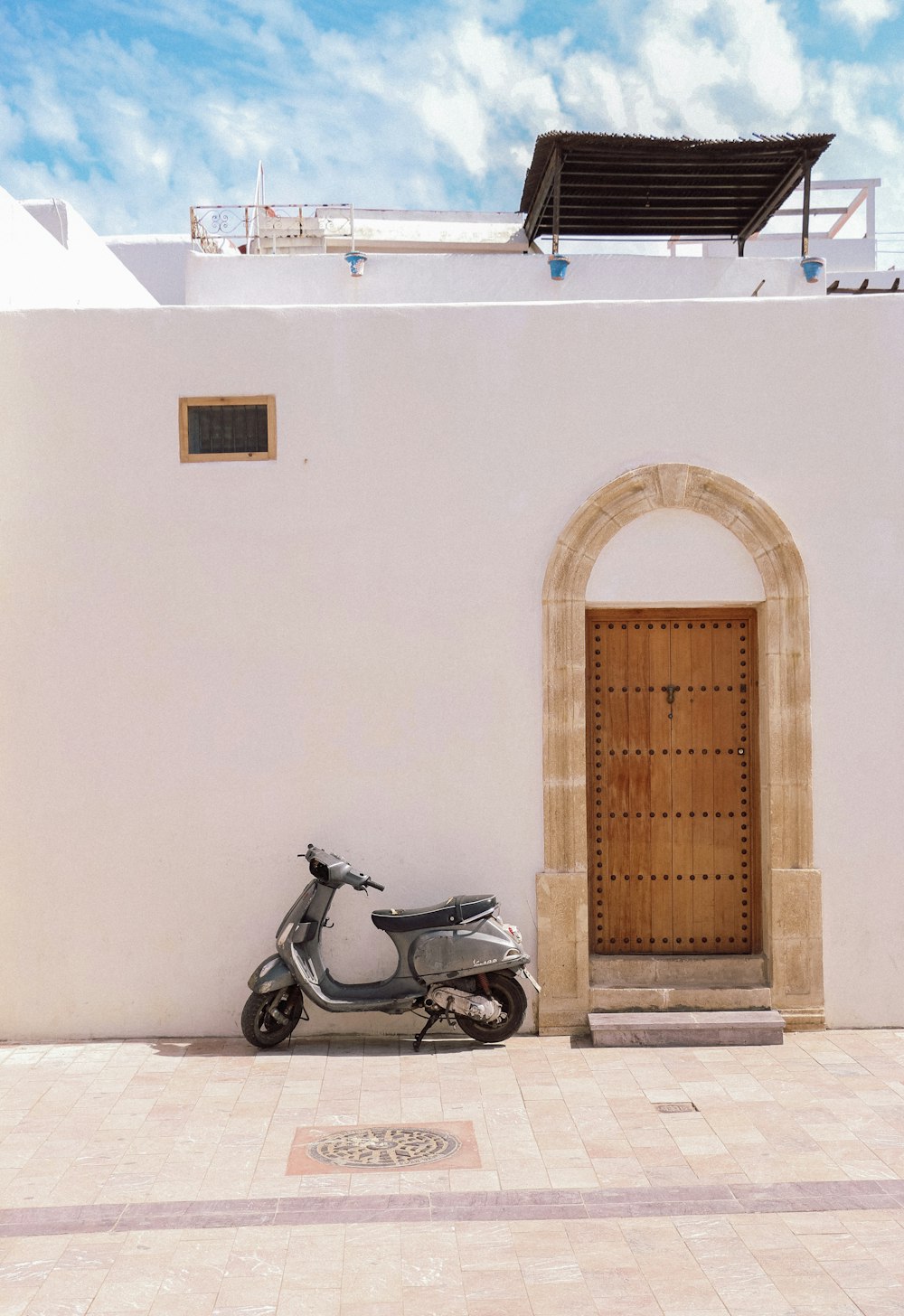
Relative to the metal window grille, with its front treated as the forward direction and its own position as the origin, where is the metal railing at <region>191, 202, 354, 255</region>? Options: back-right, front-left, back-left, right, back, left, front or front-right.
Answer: back

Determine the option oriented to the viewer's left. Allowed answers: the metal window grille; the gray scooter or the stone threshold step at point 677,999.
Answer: the gray scooter

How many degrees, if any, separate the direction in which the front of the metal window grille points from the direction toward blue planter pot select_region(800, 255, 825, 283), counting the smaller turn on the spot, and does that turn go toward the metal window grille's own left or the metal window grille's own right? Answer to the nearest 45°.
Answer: approximately 135° to the metal window grille's own left

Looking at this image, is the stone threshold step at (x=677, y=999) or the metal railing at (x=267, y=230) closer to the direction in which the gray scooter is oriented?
the metal railing

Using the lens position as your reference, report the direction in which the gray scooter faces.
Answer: facing to the left of the viewer

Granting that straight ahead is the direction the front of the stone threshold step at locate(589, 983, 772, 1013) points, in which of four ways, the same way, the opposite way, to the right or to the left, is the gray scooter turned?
to the right
